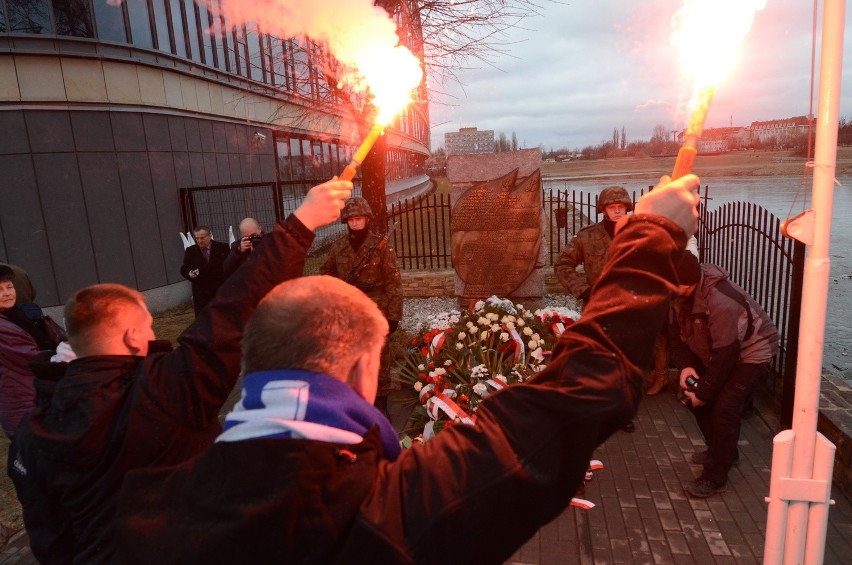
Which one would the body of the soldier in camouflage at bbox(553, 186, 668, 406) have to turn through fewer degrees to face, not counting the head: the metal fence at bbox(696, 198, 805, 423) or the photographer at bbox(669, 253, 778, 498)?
the photographer

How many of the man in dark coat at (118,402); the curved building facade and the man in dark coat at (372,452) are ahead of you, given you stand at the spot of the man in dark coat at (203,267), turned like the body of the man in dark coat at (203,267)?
2

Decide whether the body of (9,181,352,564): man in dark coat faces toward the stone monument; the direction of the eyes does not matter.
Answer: yes

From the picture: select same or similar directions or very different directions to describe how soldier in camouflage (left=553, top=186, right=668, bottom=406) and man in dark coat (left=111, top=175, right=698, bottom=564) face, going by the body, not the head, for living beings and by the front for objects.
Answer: very different directions

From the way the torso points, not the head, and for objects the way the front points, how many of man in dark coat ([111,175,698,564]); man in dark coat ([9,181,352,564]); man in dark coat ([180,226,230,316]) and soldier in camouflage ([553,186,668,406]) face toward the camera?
2

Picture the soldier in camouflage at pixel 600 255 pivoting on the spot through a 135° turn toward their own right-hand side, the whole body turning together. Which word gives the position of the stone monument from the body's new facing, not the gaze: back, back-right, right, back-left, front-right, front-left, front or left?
front

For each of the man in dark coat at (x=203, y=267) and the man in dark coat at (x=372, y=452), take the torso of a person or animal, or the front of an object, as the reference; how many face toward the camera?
1

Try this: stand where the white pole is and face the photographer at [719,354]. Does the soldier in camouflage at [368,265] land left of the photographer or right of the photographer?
left

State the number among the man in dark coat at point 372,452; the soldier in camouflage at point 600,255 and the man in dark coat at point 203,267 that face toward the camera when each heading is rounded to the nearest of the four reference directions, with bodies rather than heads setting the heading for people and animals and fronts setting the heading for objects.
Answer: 2

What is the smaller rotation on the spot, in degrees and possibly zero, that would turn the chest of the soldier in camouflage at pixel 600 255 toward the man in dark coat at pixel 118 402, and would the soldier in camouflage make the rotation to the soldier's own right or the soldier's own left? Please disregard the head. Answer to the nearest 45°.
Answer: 0° — they already face them

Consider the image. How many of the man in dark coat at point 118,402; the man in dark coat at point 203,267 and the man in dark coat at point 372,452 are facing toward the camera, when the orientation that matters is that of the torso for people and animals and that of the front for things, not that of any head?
1

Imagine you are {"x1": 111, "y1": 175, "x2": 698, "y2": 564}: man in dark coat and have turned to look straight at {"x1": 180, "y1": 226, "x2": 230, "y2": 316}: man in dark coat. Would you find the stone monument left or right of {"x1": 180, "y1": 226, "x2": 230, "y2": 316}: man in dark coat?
right

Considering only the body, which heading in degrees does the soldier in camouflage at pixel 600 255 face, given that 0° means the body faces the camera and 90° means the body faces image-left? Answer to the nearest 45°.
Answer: approximately 0°

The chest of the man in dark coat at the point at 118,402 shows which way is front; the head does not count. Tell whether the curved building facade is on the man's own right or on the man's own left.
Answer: on the man's own left

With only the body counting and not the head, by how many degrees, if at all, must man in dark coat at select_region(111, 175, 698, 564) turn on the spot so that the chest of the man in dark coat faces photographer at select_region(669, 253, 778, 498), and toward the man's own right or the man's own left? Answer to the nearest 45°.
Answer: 0° — they already face them
